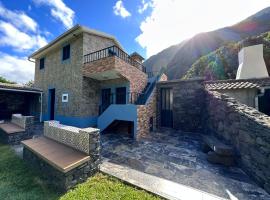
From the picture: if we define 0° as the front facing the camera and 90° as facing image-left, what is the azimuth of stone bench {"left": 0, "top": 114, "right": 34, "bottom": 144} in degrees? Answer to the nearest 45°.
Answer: approximately 45°

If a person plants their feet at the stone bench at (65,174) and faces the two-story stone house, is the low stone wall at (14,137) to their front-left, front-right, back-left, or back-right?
front-left

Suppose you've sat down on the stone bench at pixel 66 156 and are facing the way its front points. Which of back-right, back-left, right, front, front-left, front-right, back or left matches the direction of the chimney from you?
back-left

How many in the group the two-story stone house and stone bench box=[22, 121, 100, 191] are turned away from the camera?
0

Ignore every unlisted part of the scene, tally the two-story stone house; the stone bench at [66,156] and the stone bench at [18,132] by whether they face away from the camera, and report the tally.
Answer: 0

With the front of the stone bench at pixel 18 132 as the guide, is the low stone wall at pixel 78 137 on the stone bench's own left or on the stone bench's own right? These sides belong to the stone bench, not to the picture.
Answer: on the stone bench's own left

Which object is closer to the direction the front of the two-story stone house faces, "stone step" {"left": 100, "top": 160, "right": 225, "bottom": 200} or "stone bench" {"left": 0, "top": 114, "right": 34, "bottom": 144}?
the stone step

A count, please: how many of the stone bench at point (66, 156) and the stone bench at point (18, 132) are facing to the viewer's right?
0

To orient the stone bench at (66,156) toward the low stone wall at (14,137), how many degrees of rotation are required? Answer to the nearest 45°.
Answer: approximately 90° to its right

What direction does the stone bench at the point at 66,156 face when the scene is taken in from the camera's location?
facing the viewer and to the left of the viewer
